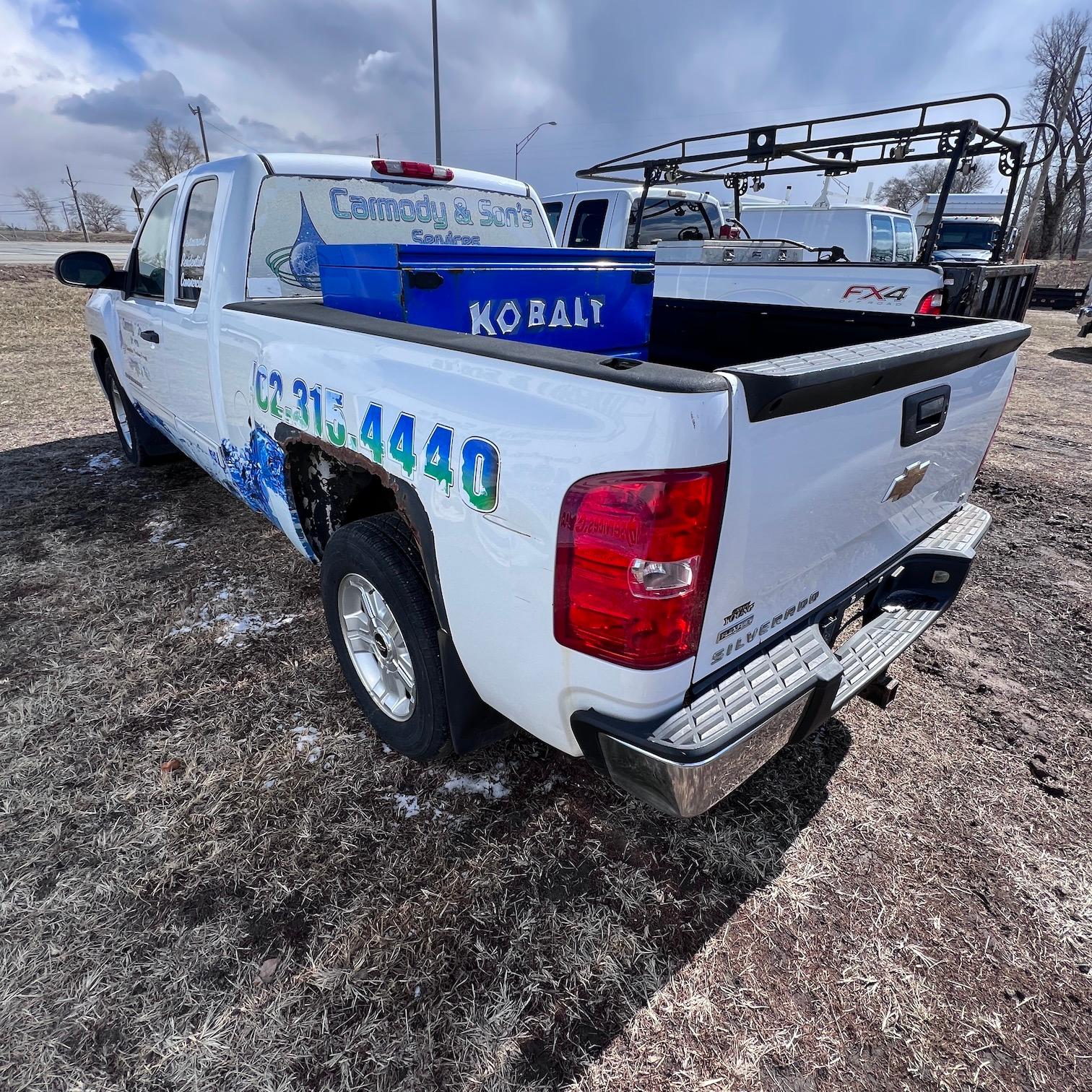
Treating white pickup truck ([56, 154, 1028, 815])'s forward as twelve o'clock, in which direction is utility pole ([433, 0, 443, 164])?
The utility pole is roughly at 1 o'clock from the white pickup truck.

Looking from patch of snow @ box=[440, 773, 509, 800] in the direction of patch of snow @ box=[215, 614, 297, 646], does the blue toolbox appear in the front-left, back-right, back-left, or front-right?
front-right

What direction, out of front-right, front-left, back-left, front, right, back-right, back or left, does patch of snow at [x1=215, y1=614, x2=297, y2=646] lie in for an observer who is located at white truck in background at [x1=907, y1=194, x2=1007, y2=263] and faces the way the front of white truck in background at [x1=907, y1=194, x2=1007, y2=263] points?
front

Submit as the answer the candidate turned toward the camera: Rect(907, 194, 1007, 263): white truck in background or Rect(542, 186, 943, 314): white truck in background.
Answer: Rect(907, 194, 1007, 263): white truck in background

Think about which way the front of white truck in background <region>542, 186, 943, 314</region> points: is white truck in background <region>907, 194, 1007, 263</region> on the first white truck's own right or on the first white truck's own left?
on the first white truck's own right

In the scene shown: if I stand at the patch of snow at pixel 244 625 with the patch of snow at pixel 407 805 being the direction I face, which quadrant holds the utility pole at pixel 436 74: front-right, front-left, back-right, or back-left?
back-left

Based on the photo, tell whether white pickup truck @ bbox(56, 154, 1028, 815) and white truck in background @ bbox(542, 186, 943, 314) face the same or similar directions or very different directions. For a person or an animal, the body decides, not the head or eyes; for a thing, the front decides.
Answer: same or similar directions

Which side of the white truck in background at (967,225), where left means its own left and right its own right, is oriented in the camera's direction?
front

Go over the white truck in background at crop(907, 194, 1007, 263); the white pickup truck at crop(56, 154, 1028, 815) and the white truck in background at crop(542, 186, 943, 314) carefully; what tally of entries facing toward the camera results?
1

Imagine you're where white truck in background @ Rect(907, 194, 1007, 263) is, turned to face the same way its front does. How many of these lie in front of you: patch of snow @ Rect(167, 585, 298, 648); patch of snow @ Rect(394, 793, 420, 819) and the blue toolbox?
3

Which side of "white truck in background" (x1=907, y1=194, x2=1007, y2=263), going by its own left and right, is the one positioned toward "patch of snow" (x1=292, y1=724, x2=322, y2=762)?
front

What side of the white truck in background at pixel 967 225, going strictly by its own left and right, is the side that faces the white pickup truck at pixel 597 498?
front

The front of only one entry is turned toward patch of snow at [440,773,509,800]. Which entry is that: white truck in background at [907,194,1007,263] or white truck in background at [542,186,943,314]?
white truck in background at [907,194,1007,263]

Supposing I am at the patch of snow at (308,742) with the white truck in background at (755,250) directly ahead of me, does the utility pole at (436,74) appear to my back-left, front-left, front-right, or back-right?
front-left

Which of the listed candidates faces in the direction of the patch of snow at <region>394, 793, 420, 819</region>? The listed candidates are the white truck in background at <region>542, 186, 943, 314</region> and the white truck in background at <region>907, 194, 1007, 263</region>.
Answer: the white truck in background at <region>907, 194, 1007, 263</region>
